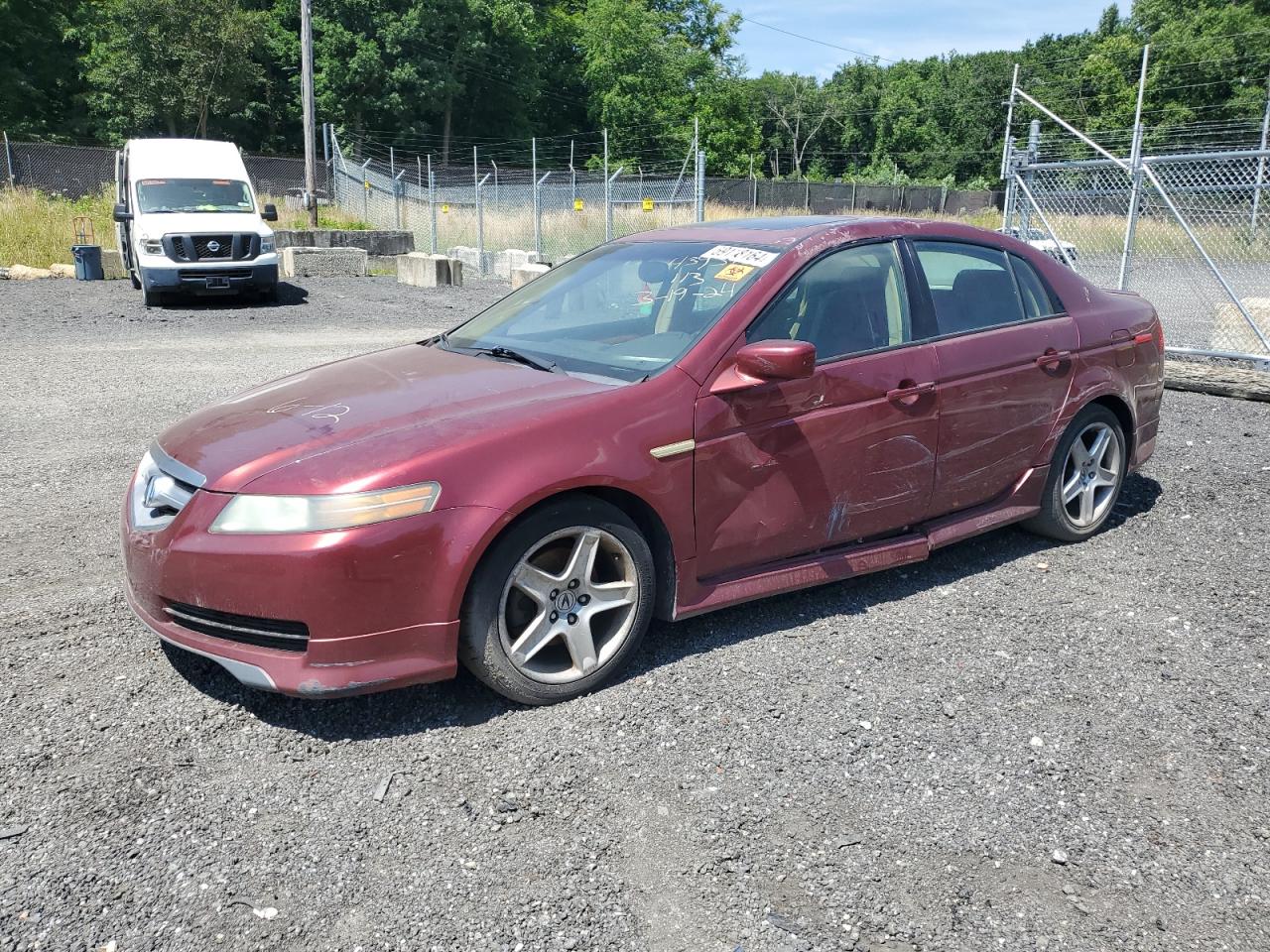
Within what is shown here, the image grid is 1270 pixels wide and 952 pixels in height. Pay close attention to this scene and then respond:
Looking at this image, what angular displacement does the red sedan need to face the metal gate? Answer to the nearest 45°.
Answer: approximately 180°

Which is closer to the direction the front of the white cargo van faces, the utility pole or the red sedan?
the red sedan

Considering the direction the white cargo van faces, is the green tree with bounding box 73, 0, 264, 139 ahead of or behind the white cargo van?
behind

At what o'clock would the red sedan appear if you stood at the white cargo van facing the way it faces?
The red sedan is roughly at 12 o'clock from the white cargo van.

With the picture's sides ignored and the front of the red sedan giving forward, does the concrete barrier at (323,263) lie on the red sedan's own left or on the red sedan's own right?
on the red sedan's own right

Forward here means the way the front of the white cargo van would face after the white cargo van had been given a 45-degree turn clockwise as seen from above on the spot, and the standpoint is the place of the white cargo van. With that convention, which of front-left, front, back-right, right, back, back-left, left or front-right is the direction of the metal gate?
left

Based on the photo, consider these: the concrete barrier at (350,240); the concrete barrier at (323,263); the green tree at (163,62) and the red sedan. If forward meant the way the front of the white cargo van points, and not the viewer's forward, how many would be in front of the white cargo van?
1

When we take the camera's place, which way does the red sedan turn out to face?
facing the viewer and to the left of the viewer

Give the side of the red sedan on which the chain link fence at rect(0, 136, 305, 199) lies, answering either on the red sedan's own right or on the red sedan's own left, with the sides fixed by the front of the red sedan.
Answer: on the red sedan's own right

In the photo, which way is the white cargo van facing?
toward the camera

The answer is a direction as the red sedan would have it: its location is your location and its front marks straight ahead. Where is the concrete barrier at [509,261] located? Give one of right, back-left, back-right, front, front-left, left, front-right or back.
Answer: back-right

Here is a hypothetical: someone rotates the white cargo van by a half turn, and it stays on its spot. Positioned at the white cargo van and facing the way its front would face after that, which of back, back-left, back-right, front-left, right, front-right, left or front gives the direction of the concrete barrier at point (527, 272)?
right

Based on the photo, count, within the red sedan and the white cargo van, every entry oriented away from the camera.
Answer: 0

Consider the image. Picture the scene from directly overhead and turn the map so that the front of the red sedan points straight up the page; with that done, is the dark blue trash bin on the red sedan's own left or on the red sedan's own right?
on the red sedan's own right
